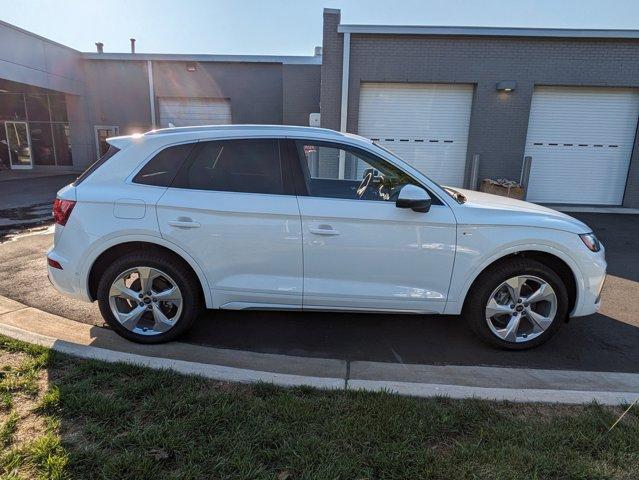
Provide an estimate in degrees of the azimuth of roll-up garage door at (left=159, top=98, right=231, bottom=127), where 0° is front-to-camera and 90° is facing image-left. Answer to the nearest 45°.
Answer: approximately 0°

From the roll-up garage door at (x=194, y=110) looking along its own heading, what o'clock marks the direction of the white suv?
The white suv is roughly at 12 o'clock from the roll-up garage door.

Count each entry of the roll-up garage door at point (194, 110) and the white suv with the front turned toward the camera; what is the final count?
1

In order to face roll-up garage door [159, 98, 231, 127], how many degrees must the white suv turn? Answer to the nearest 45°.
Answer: approximately 90° to its left

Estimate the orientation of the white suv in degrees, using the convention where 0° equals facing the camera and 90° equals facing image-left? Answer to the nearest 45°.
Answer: approximately 270°

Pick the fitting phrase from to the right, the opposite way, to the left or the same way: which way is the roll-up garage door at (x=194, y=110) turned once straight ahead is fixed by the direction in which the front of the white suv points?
to the right
